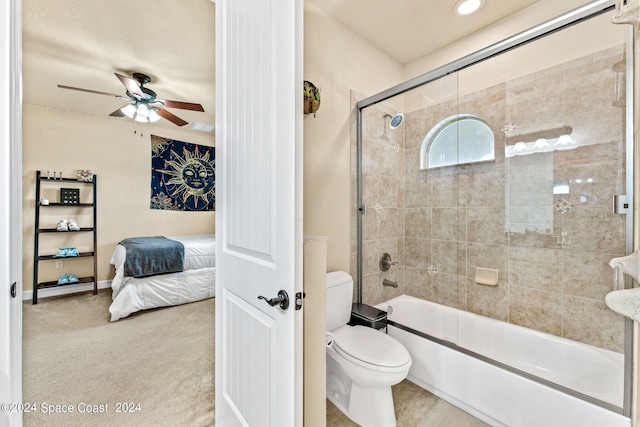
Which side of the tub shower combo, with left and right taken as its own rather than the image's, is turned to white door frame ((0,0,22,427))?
front

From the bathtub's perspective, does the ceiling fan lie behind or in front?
in front

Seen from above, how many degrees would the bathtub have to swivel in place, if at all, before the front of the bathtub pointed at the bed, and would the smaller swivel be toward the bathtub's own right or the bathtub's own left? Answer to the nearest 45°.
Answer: approximately 45° to the bathtub's own right

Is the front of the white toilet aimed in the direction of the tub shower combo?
no

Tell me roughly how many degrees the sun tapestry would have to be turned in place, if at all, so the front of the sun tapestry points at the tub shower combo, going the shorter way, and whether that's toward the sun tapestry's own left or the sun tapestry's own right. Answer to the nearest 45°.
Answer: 0° — it already faces it

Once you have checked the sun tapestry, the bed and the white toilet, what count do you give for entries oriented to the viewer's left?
1

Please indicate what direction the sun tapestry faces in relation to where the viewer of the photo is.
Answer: facing the viewer and to the right of the viewer

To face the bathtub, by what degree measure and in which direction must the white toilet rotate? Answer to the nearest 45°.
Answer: approximately 45° to its left

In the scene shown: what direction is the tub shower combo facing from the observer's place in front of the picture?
facing the viewer and to the left of the viewer

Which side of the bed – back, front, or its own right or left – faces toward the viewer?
left

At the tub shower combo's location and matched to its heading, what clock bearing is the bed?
The bed is roughly at 1 o'clock from the tub shower combo.

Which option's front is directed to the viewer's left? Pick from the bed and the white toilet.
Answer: the bed

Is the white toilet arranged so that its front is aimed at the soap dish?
no
